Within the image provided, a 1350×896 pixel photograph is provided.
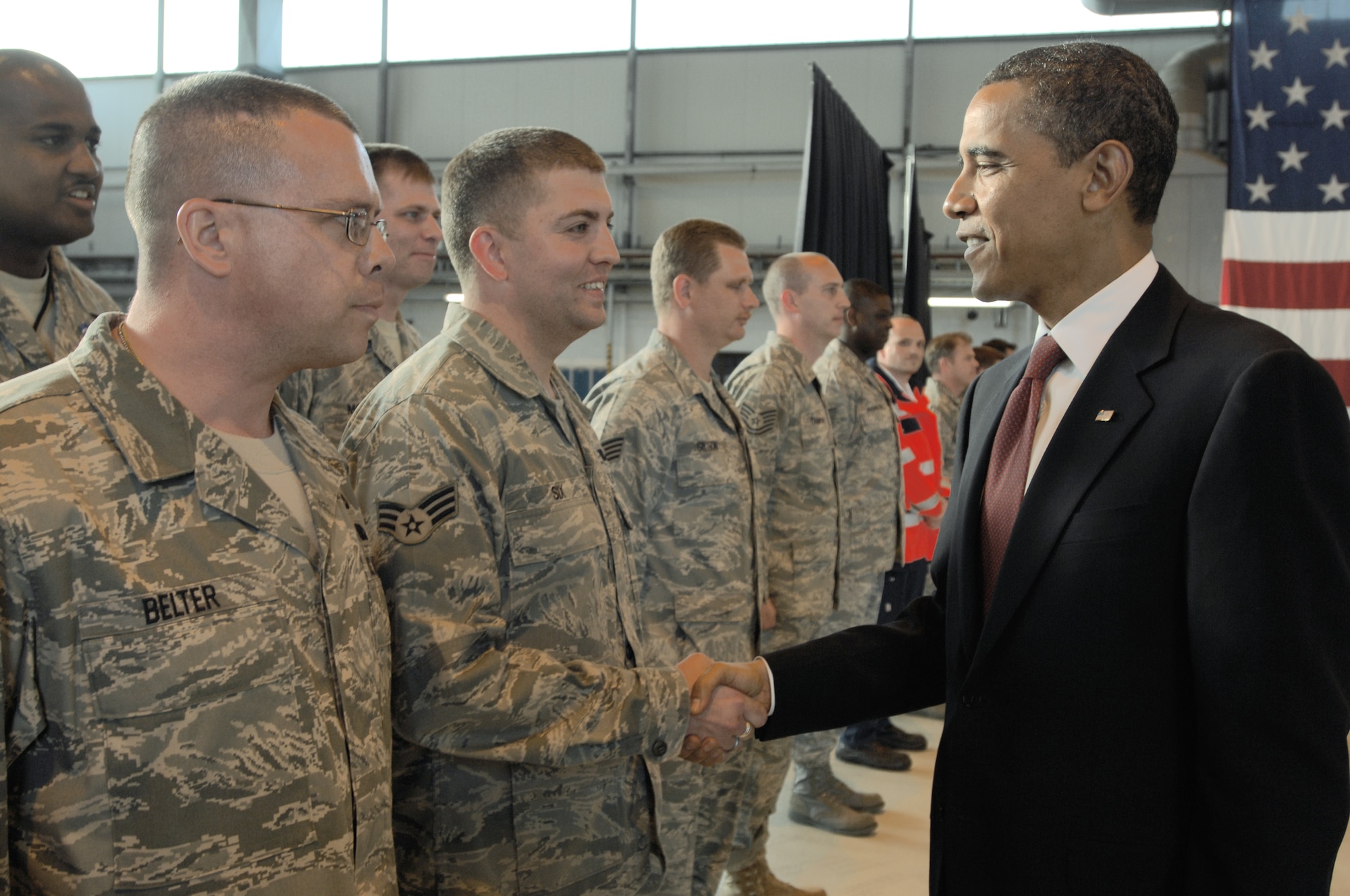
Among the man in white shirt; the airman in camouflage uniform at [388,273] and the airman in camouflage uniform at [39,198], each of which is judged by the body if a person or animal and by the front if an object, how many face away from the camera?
0

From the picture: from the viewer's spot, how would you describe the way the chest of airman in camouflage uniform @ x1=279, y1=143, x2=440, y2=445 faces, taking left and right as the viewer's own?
facing the viewer and to the right of the viewer

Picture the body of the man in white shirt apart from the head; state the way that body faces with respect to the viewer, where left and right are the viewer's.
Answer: facing the viewer and to the left of the viewer

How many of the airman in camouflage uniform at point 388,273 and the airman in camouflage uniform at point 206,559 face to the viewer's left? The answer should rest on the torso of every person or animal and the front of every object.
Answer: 0

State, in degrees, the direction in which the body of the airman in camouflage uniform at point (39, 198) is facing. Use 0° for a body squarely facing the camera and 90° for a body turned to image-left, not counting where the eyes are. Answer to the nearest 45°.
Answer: approximately 315°

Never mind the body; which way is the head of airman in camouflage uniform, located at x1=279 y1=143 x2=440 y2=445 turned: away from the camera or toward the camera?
toward the camera

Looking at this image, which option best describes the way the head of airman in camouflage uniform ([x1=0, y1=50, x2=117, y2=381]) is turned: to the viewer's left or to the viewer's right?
to the viewer's right

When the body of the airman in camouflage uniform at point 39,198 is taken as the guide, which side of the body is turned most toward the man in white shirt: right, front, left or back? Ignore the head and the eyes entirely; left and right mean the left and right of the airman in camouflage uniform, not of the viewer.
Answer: front

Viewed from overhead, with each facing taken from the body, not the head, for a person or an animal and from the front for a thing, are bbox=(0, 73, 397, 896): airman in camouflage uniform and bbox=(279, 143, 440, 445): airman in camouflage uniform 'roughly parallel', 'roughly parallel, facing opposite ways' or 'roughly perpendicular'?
roughly parallel

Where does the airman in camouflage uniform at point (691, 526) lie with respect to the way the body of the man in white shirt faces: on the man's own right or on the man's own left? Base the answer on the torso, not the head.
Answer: on the man's own right

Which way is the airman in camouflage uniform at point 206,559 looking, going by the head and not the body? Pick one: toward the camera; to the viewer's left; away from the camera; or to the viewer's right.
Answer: to the viewer's right

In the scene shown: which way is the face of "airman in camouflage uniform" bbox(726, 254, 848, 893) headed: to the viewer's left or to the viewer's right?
to the viewer's right
